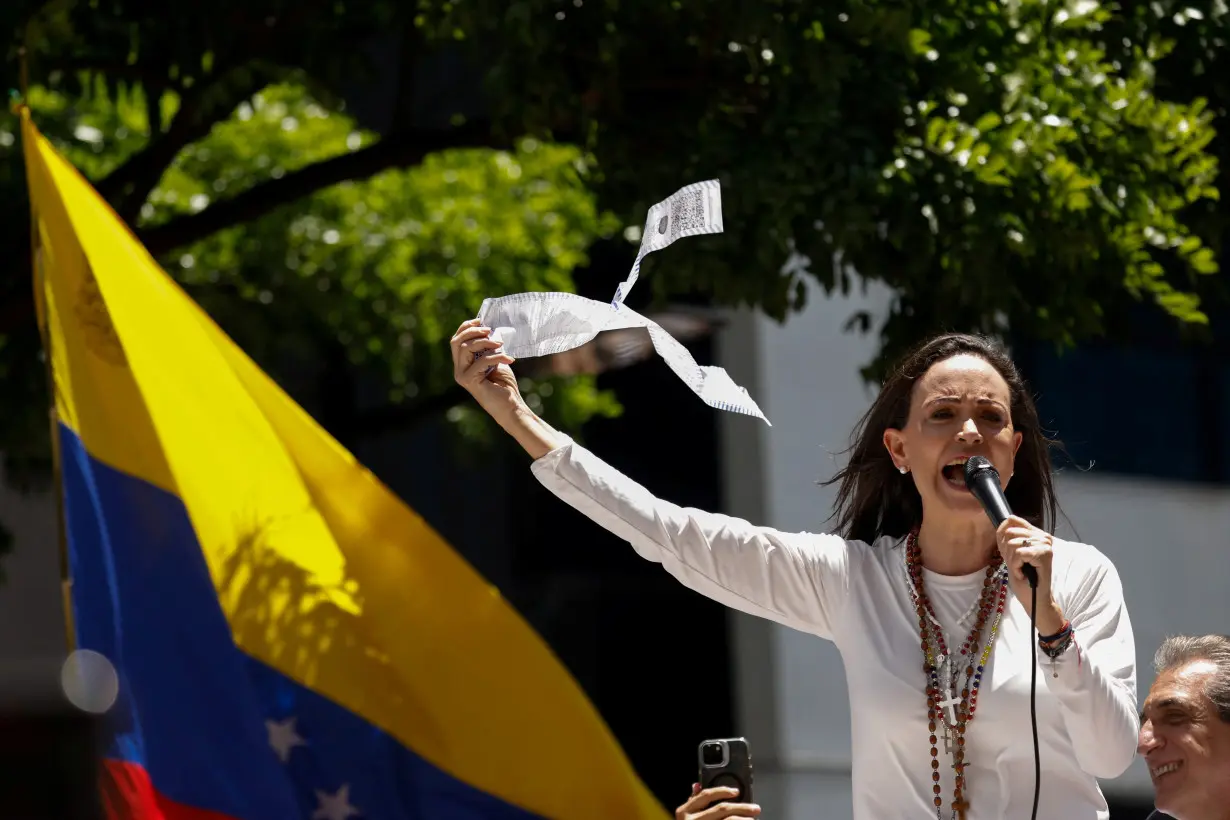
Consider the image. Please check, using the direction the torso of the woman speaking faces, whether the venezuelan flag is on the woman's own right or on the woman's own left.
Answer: on the woman's own right

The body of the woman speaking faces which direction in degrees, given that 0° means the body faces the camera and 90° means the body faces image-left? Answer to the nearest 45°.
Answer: approximately 0°
